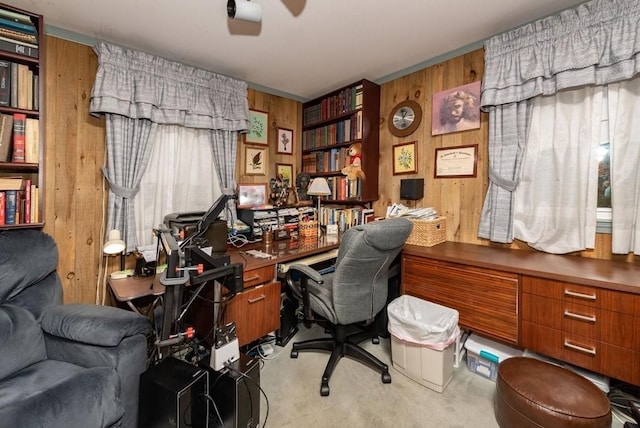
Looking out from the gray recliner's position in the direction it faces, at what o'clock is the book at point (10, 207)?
The book is roughly at 7 o'clock from the gray recliner.

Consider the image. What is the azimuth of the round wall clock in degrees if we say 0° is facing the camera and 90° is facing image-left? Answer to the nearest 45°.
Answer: approximately 45°

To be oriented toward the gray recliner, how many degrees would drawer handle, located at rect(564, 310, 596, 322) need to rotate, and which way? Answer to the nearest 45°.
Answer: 0° — it already faces it

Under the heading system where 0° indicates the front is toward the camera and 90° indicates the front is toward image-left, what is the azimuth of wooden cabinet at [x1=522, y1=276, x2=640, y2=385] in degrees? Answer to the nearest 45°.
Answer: approximately 45°

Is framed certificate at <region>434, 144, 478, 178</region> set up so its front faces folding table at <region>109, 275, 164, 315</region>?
yes

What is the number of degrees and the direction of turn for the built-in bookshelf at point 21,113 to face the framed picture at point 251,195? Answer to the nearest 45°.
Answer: approximately 45° to its left

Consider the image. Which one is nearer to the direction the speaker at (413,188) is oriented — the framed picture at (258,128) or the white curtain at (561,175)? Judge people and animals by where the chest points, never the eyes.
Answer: the framed picture

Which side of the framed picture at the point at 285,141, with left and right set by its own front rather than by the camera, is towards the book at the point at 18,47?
right

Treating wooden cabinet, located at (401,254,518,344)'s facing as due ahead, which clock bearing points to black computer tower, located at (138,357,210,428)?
The black computer tower is roughly at 12 o'clock from the wooden cabinet.

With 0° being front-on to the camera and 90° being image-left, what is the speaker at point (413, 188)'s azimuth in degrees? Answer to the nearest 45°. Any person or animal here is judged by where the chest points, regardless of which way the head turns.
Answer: approximately 45°

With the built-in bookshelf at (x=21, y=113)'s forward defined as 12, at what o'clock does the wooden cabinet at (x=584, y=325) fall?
The wooden cabinet is roughly at 12 o'clock from the built-in bookshelf.
